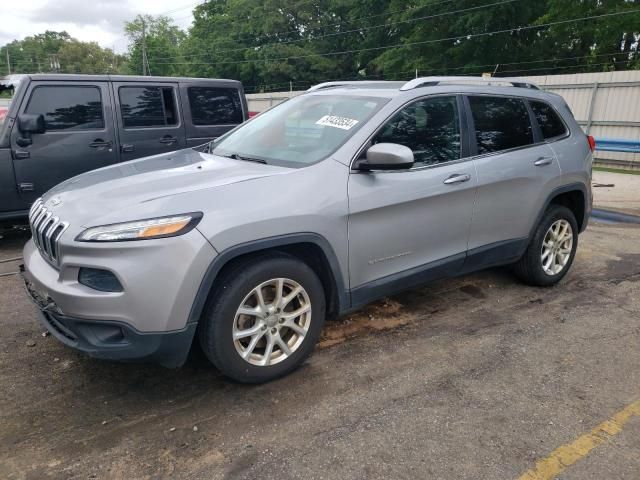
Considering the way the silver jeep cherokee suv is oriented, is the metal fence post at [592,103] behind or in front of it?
behind

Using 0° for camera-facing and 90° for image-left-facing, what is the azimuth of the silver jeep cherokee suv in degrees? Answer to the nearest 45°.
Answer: approximately 45°

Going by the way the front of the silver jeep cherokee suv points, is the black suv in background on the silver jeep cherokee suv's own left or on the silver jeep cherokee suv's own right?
on the silver jeep cherokee suv's own right
